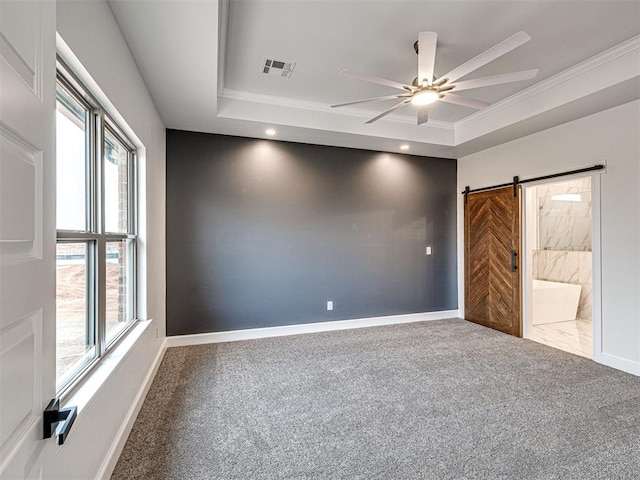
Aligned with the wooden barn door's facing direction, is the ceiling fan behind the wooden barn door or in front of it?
in front

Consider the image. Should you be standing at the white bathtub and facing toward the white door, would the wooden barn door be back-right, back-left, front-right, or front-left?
front-right

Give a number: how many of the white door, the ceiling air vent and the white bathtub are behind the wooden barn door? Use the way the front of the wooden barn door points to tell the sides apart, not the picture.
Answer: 1

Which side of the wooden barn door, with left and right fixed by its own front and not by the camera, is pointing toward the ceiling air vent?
front

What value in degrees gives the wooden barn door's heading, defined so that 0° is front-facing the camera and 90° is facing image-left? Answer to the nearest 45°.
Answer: approximately 45°

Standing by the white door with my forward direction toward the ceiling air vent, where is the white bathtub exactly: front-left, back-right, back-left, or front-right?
front-right

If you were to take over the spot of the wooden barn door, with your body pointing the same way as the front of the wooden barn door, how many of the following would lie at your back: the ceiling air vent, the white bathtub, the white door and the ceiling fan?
1

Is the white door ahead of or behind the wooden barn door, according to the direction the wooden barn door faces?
ahead

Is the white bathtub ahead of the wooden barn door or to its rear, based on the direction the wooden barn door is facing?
to the rear

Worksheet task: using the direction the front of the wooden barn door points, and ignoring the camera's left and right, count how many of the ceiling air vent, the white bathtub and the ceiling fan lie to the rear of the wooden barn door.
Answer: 1

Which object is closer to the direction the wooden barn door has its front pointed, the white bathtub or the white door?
the white door
